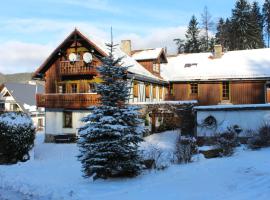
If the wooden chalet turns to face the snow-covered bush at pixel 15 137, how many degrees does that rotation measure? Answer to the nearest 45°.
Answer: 0° — it already faces it

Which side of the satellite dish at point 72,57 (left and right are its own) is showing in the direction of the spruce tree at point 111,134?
front

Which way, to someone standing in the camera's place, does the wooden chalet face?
facing the viewer

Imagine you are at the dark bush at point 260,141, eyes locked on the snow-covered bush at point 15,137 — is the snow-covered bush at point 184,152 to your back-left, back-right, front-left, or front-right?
front-left

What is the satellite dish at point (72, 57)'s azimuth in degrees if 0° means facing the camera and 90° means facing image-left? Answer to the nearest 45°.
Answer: approximately 0°

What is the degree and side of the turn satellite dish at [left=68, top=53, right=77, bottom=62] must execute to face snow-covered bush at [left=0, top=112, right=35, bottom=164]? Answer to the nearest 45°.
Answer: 0° — it already faces it
